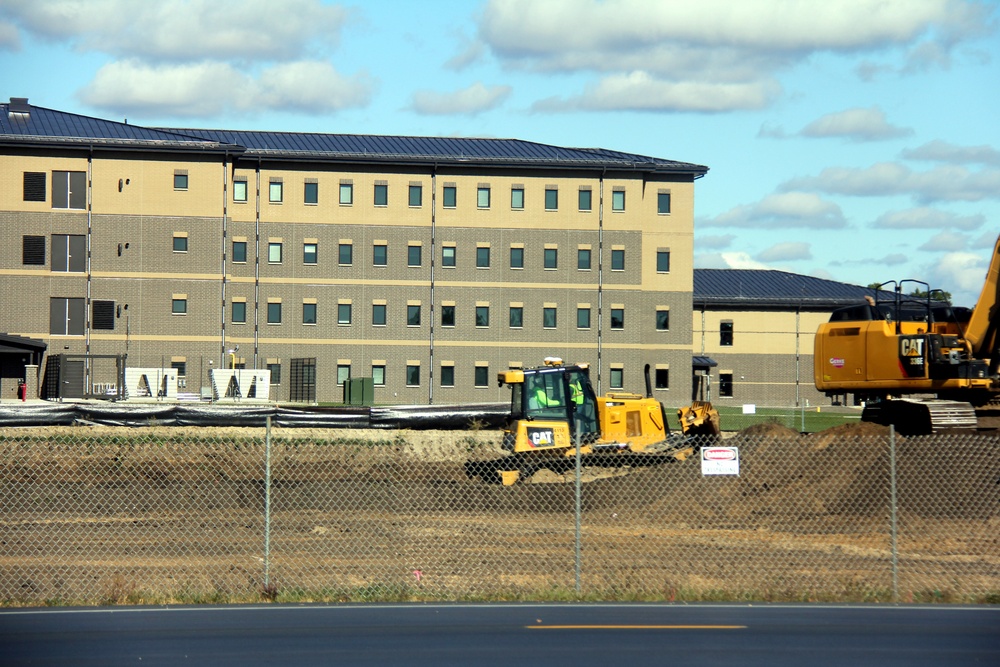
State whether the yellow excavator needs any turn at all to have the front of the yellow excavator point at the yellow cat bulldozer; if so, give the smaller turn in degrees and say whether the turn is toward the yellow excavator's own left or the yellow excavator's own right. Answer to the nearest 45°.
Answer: approximately 180°

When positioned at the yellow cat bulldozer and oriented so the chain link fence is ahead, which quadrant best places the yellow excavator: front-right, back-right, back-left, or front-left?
back-left

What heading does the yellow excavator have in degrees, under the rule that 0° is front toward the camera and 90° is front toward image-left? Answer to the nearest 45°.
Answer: approximately 270°
